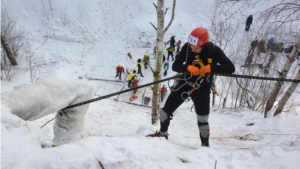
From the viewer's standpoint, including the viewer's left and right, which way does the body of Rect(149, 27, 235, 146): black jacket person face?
facing the viewer and to the left of the viewer

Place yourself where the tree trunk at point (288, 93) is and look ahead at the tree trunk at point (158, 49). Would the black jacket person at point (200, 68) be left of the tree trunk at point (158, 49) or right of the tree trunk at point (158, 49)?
left

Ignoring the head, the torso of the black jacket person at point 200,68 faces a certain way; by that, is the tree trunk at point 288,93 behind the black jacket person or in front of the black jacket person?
behind

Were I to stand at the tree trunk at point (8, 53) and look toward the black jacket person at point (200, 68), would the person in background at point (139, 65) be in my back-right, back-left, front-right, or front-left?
front-left

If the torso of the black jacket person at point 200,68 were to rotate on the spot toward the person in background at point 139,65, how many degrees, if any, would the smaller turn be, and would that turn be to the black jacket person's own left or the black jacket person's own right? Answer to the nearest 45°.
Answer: approximately 135° to the black jacket person's own right

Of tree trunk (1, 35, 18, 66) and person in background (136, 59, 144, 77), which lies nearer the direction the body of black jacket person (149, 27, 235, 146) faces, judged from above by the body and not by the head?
the tree trunk

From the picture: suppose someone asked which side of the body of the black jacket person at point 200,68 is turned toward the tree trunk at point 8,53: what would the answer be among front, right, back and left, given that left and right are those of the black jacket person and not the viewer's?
right

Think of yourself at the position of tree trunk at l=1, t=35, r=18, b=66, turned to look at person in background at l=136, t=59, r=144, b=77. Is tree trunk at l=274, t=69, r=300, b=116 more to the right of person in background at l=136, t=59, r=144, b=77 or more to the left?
right

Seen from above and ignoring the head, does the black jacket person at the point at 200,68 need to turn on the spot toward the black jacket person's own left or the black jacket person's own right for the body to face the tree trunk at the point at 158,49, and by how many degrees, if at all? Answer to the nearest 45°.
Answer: approximately 90° to the black jacket person's own right
